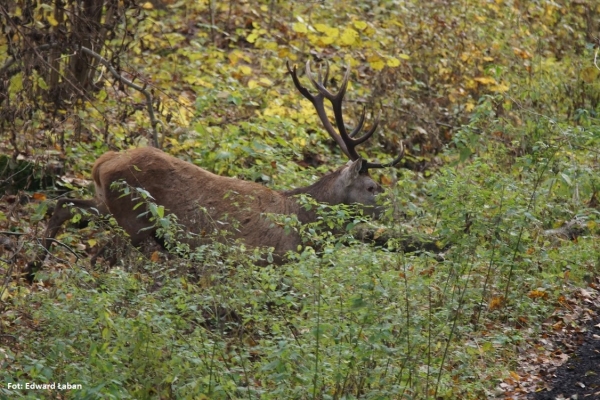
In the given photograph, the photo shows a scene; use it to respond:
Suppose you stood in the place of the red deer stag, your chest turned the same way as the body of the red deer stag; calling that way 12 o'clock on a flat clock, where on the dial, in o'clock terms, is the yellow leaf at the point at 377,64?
The yellow leaf is roughly at 10 o'clock from the red deer stag.

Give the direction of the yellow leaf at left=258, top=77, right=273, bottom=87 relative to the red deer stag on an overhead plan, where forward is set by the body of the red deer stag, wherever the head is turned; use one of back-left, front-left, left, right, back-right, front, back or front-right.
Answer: left

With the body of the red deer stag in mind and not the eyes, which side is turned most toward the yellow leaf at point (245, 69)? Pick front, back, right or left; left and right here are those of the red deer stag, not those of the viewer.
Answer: left

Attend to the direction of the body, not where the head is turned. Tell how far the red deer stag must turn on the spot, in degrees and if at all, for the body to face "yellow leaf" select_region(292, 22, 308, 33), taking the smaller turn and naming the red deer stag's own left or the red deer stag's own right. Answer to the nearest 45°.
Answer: approximately 90° to the red deer stag's own left

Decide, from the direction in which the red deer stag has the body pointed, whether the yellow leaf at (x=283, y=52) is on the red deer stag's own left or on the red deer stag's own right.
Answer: on the red deer stag's own left

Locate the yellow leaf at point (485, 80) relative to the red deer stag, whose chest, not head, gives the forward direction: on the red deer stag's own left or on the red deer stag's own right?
on the red deer stag's own left

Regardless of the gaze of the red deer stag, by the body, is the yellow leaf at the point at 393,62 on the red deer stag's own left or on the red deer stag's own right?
on the red deer stag's own left

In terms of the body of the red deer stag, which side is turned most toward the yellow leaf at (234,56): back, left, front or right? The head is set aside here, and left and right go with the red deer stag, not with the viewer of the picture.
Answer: left

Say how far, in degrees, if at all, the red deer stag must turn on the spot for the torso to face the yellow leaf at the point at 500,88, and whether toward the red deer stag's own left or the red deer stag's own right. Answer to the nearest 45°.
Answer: approximately 45° to the red deer stag's own left

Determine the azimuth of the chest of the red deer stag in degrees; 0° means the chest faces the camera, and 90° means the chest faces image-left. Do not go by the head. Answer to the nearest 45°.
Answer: approximately 270°

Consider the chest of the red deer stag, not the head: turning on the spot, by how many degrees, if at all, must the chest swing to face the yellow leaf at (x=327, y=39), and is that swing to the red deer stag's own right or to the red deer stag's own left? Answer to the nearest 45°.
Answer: approximately 90° to the red deer stag's own left
